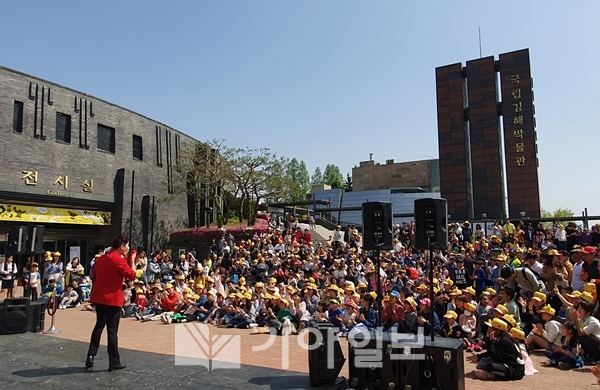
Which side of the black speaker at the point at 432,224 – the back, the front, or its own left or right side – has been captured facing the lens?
back

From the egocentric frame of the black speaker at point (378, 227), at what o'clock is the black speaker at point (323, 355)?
the black speaker at point (323, 355) is roughly at 7 o'clock from the black speaker at point (378, 227).

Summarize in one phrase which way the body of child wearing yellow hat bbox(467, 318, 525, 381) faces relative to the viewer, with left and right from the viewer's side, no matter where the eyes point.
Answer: facing to the left of the viewer

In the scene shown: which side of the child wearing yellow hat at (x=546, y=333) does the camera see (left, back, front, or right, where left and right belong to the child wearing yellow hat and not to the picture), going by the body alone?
left

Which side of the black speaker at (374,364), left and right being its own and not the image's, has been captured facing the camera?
back

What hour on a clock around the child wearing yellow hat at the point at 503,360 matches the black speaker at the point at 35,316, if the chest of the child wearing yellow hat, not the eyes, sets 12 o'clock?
The black speaker is roughly at 12 o'clock from the child wearing yellow hat.

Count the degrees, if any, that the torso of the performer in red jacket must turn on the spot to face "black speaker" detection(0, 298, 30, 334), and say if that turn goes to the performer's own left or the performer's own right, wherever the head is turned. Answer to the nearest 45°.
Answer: approximately 90° to the performer's own left

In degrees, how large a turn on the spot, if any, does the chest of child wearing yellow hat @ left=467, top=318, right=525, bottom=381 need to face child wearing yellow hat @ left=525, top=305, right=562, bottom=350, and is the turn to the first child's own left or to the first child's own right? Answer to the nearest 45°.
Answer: approximately 90° to the first child's own right

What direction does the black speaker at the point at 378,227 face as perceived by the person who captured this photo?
facing away from the viewer

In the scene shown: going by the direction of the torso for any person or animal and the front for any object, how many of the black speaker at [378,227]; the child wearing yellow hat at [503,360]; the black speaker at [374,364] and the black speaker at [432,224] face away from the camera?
3
